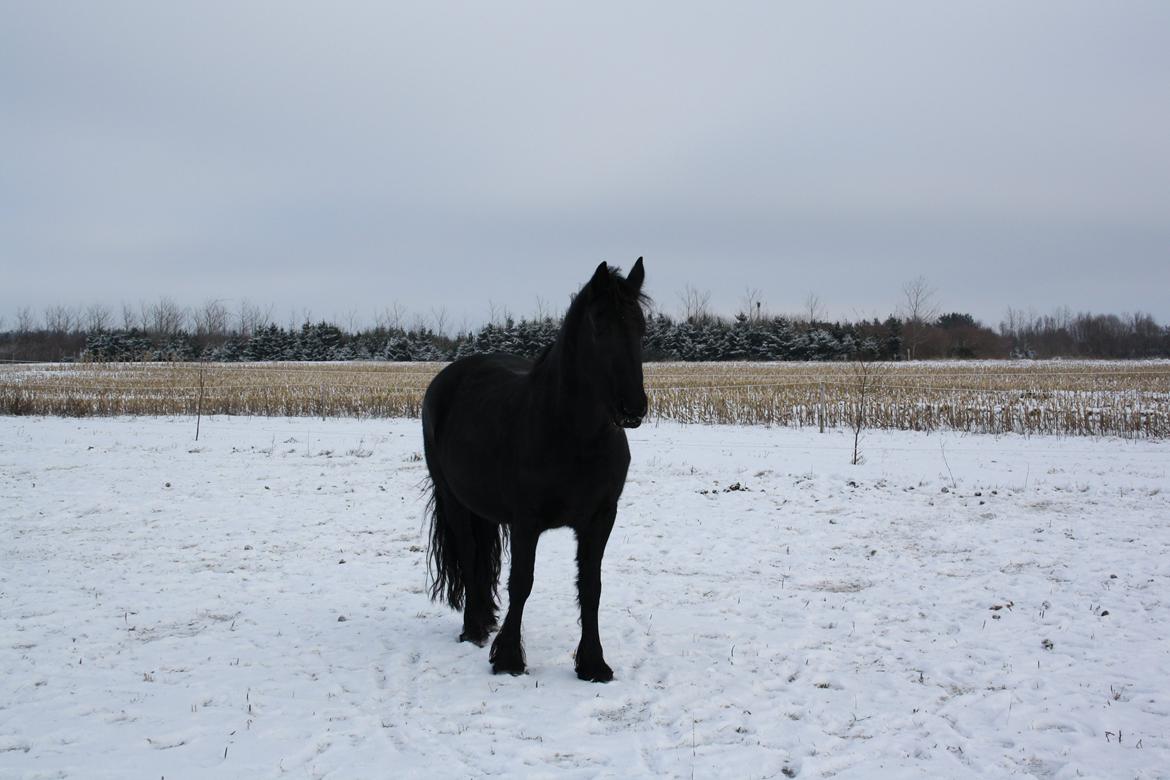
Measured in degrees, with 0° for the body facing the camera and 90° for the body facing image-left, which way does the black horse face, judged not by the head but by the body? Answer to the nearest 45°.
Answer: approximately 315°
